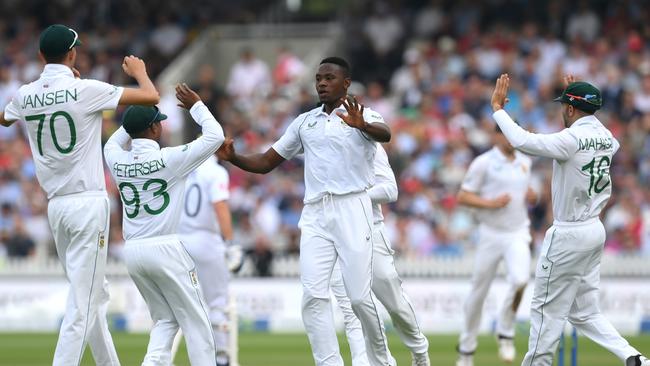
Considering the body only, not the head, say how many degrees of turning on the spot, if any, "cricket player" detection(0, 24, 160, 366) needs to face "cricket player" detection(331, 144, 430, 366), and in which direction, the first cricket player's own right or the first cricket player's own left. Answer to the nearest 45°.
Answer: approximately 45° to the first cricket player's own right

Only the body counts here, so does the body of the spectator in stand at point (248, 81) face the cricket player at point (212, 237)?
yes

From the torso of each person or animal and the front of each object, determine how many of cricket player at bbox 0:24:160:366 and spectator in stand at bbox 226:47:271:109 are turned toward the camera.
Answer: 1

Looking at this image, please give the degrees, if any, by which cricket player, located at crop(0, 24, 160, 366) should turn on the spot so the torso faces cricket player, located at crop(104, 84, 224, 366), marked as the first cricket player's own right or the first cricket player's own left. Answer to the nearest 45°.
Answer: approximately 45° to the first cricket player's own right

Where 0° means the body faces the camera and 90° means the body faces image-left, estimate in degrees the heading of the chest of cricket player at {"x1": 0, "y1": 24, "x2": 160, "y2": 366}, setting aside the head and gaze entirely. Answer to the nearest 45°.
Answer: approximately 225°

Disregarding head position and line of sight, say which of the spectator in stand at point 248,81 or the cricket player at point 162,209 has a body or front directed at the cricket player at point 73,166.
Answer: the spectator in stand

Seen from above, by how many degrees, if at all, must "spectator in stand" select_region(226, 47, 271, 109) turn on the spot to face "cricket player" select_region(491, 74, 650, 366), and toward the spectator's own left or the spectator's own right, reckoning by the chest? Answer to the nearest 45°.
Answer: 0° — they already face them

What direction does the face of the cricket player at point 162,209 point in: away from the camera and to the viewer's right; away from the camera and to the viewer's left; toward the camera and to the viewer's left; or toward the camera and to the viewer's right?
away from the camera and to the viewer's right
